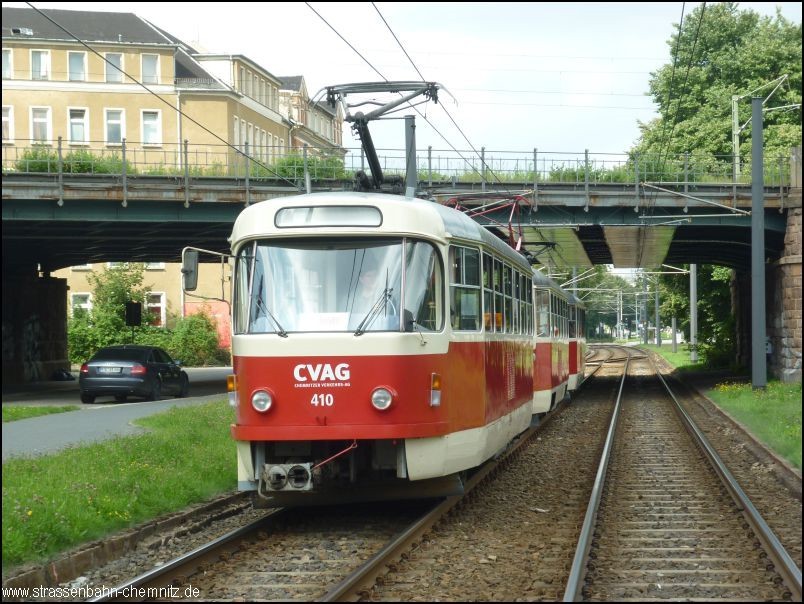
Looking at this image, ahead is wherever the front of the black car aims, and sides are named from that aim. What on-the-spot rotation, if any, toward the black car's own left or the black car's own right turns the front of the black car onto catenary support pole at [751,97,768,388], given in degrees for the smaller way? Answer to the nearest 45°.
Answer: approximately 45° to the black car's own right

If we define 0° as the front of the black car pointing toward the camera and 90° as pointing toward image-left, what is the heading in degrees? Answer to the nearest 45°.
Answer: approximately 225°

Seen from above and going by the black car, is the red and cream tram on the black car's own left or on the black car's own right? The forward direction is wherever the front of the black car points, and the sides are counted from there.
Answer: on the black car's own right
